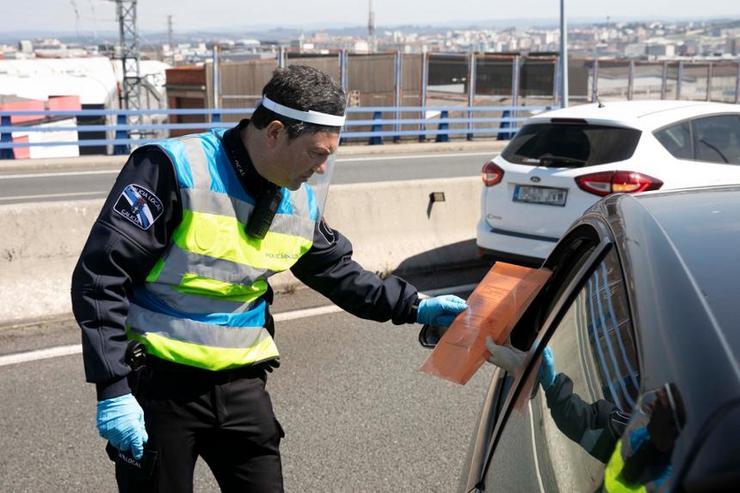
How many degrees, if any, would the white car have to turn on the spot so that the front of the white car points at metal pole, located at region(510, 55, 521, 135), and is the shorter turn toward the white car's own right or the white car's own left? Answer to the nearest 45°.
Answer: approximately 45° to the white car's own left

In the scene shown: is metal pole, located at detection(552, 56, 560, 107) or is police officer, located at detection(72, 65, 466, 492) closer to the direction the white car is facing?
the metal pole

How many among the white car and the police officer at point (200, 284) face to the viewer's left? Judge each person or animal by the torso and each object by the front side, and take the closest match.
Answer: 0

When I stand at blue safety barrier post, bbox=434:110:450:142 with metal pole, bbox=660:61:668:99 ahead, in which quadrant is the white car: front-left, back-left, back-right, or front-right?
back-right

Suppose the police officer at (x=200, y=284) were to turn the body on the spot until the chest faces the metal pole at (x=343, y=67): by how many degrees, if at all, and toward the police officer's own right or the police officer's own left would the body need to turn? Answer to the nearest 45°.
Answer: approximately 135° to the police officer's own left

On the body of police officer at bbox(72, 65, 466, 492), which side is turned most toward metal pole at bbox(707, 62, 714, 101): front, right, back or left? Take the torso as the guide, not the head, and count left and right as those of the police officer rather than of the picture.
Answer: left

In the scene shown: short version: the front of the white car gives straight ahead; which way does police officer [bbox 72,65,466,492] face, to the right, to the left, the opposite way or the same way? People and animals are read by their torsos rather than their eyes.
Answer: to the right

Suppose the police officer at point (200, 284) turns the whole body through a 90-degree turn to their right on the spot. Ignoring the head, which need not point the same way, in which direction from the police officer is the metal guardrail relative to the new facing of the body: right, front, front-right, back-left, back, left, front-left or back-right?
back-right

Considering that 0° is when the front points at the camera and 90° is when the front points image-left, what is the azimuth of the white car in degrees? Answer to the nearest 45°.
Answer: approximately 225°

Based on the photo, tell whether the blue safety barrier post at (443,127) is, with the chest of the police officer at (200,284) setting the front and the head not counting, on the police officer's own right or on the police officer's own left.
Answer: on the police officer's own left

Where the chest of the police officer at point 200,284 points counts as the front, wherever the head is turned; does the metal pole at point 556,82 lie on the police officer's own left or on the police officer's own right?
on the police officer's own left
